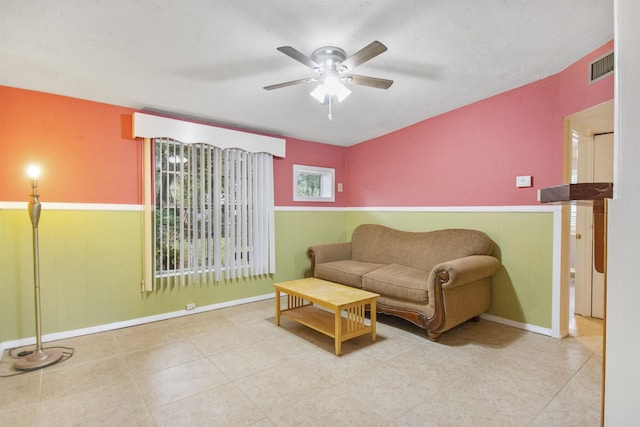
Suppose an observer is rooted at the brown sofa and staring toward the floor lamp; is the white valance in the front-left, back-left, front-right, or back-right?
front-right

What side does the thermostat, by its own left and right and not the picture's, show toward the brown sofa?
right

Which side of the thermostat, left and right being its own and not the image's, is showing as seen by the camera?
front

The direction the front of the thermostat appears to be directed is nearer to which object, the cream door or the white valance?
the white valance

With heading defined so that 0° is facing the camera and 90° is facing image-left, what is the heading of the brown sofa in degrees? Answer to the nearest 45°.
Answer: approximately 45°

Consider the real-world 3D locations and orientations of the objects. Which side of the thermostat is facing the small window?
right

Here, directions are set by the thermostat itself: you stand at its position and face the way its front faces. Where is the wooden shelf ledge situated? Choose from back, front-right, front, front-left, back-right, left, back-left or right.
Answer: front

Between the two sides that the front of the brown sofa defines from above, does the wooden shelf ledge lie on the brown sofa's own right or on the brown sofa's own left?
on the brown sofa's own left

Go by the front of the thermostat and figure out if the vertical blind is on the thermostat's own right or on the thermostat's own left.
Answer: on the thermostat's own right

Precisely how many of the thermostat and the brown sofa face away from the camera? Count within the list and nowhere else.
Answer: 0

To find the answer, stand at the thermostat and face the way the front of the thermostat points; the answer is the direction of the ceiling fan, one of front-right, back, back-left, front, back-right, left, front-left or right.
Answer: front-right
